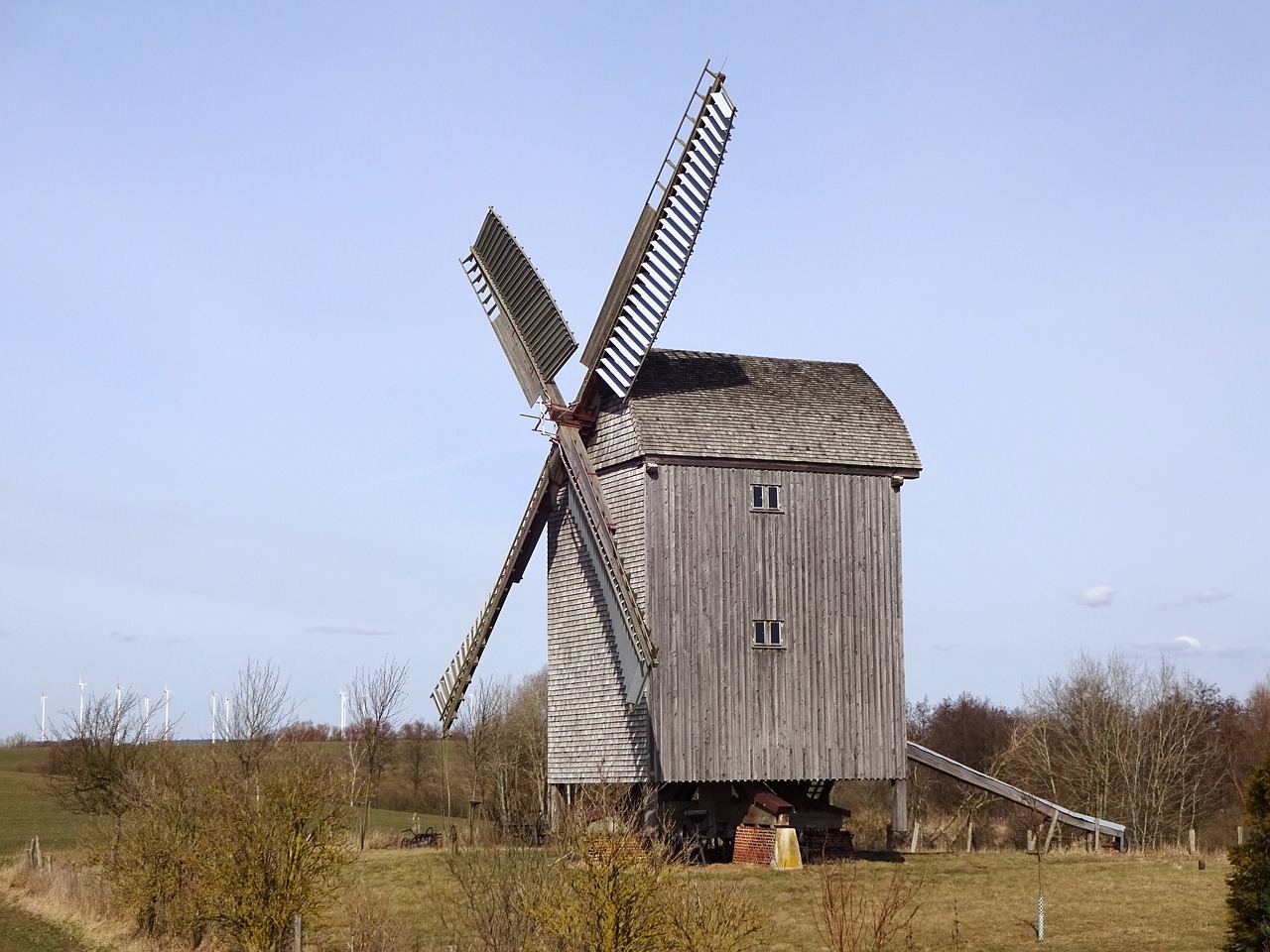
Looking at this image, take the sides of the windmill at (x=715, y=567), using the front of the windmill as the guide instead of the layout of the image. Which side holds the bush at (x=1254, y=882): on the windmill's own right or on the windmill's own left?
on the windmill's own left

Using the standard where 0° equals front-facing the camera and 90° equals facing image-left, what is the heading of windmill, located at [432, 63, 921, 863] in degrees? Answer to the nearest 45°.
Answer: approximately 45°
